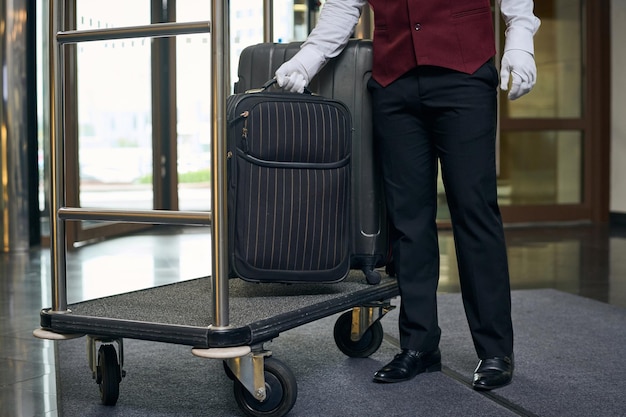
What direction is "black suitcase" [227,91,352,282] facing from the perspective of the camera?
toward the camera

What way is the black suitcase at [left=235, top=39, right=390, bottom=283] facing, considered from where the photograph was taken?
facing the viewer

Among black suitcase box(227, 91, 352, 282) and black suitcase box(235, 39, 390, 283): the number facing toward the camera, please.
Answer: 2

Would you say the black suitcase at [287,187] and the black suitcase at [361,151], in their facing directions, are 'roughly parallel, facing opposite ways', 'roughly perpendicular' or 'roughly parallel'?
roughly parallel
